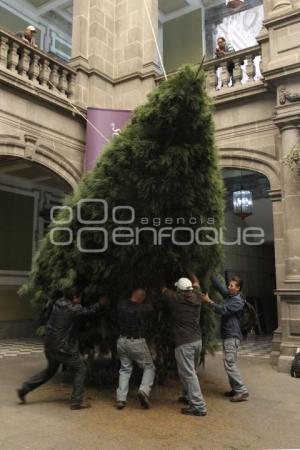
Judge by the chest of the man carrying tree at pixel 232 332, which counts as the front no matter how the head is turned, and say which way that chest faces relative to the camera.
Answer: to the viewer's left

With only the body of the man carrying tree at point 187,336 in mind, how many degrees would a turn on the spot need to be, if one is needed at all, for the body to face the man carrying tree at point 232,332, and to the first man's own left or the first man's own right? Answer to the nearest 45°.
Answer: approximately 90° to the first man's own right

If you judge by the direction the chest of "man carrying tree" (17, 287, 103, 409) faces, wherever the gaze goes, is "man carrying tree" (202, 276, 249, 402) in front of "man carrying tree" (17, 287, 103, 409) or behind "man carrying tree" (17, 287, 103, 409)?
in front

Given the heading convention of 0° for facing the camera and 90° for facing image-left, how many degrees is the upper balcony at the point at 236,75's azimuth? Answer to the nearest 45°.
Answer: approximately 45°

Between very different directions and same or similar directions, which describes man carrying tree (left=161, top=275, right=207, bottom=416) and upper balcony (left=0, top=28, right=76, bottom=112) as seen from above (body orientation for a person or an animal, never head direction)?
very different directions

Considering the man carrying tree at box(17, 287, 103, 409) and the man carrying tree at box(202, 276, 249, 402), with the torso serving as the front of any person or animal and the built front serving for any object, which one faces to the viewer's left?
the man carrying tree at box(202, 276, 249, 402)

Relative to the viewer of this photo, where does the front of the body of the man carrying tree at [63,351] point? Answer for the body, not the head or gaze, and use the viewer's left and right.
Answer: facing to the right of the viewer

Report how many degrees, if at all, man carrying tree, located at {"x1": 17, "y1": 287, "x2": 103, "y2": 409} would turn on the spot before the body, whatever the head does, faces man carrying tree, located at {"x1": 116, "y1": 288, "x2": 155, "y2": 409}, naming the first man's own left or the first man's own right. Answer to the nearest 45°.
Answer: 0° — they already face them

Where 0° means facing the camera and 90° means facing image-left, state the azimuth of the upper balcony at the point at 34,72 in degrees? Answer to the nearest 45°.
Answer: approximately 315°

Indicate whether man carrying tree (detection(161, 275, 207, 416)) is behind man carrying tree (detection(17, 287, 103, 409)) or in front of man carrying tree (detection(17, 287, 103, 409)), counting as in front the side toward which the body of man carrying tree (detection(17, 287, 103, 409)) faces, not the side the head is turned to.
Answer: in front

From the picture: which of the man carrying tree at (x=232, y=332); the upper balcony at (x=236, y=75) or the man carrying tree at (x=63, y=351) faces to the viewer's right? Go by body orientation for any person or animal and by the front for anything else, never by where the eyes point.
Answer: the man carrying tree at (x=63, y=351)

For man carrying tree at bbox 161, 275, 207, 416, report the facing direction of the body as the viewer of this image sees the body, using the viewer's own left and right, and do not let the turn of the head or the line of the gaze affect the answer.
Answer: facing away from the viewer and to the left of the viewer
